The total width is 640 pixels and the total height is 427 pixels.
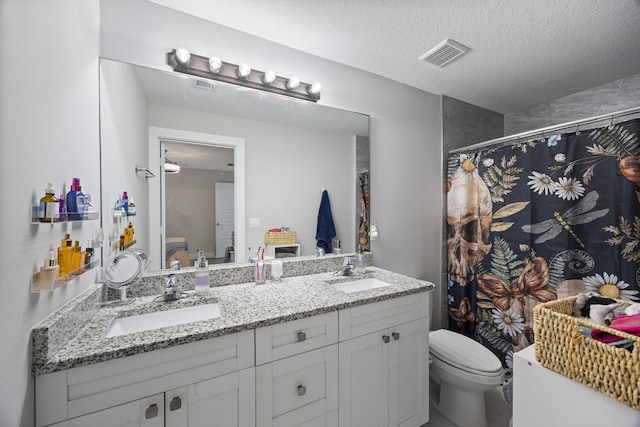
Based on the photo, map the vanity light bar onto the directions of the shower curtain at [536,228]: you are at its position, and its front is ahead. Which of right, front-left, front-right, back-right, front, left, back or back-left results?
front

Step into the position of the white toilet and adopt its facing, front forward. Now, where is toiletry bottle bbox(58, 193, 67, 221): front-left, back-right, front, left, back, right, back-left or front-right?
right

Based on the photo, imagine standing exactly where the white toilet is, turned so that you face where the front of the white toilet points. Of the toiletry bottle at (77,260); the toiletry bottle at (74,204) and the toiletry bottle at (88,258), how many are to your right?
3

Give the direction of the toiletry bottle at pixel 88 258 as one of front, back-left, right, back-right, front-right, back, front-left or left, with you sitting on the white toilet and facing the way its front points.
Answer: right

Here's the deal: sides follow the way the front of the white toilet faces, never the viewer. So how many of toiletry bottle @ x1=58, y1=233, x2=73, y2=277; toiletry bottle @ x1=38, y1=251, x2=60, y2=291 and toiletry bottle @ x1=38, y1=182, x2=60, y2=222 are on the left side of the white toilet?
0

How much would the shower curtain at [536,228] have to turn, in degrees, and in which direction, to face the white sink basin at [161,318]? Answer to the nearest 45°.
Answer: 0° — it already faces it

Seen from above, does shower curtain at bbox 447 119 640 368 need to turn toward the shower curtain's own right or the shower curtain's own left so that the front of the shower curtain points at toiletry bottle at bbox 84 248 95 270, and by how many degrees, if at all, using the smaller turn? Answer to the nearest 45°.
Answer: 0° — it already faces it

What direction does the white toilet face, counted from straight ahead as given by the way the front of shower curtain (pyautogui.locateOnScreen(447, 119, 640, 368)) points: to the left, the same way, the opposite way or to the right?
to the left

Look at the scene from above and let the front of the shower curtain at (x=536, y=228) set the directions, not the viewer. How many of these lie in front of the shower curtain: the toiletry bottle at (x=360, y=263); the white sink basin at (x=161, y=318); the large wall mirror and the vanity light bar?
4

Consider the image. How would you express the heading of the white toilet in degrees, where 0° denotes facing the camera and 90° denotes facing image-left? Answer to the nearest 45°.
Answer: approximately 315°

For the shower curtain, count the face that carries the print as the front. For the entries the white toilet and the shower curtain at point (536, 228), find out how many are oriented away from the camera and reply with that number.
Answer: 0

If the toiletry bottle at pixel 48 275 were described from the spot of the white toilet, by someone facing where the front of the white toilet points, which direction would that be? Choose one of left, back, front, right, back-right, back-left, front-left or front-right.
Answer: right

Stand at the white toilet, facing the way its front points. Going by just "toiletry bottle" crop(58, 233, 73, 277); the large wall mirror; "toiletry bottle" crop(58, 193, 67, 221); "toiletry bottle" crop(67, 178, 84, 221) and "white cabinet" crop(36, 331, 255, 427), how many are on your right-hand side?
5

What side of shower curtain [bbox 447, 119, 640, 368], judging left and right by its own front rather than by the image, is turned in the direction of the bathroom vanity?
front

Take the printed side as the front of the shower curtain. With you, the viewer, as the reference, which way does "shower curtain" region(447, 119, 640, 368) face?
facing the viewer and to the left of the viewer

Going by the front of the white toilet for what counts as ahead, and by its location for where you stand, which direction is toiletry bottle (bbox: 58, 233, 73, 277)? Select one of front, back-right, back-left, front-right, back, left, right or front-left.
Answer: right

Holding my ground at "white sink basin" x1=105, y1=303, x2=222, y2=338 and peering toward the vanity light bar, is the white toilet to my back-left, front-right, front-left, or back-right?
front-right

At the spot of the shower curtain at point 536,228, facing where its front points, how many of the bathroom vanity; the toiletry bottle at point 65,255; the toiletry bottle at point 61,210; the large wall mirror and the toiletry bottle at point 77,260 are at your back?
0

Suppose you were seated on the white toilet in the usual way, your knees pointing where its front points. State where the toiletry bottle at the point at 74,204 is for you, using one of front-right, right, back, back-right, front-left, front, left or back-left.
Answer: right

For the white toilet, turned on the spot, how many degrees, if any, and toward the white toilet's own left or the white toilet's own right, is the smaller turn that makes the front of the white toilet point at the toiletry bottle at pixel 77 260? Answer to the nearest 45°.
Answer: approximately 90° to the white toilet's own right
